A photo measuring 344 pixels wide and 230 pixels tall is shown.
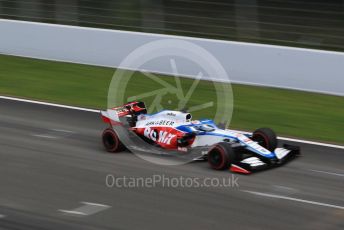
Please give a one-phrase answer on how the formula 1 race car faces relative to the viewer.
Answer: facing the viewer and to the right of the viewer

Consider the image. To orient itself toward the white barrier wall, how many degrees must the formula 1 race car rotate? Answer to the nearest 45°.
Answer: approximately 135° to its left
